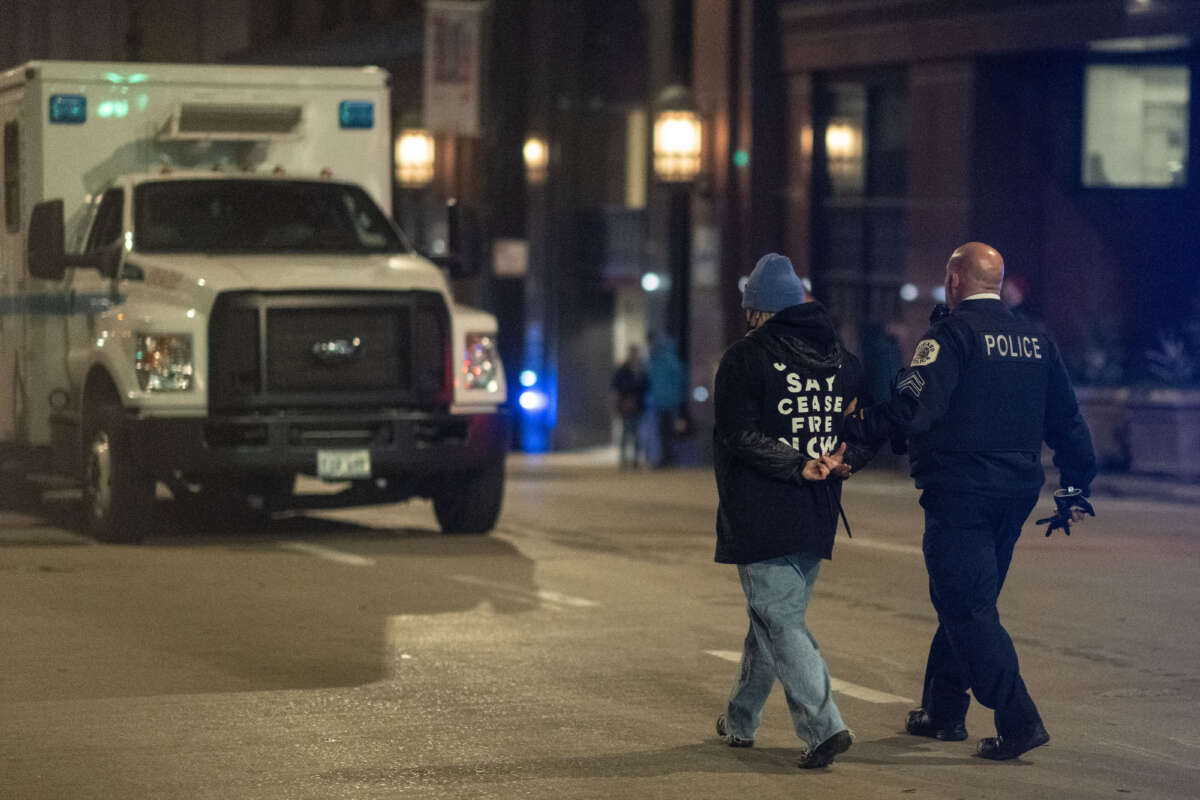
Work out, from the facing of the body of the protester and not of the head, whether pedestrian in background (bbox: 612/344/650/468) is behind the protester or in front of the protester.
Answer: in front

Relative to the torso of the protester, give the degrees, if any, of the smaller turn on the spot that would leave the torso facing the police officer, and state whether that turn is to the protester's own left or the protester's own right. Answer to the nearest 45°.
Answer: approximately 90° to the protester's own right

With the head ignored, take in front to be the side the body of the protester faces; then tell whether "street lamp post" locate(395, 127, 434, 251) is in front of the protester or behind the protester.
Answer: in front

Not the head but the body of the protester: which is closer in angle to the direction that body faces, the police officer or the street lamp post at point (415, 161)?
the street lamp post

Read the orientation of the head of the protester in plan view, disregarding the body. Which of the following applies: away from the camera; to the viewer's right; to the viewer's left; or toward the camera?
away from the camera

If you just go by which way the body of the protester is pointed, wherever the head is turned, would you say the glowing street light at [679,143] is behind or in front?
in front

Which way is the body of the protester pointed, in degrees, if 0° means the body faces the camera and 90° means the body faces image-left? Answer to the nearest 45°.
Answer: approximately 135°

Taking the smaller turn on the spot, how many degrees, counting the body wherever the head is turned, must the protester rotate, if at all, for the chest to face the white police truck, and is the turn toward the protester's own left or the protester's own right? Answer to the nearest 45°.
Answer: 0° — they already face it
